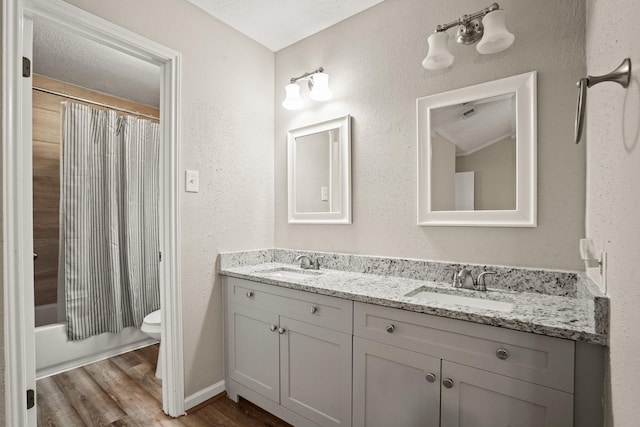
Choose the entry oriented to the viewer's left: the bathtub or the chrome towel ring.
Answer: the chrome towel ring

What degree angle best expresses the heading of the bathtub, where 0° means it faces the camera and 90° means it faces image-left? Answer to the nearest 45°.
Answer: approximately 315°

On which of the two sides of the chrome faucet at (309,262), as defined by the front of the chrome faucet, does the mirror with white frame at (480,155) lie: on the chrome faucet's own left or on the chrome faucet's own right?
on the chrome faucet's own left

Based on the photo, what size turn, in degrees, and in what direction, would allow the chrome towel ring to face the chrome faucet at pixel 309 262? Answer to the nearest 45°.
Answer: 0° — it already faces it

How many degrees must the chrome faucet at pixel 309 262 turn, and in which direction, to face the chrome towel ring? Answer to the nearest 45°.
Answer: approximately 90° to its left

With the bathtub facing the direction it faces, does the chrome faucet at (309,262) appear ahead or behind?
ahead

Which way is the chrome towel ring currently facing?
to the viewer's left

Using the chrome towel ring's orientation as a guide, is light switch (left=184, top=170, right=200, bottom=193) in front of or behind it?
in front

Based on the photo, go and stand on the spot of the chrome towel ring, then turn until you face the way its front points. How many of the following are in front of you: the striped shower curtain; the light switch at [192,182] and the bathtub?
3

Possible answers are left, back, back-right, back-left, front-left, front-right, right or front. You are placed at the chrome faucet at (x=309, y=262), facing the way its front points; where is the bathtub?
front-right

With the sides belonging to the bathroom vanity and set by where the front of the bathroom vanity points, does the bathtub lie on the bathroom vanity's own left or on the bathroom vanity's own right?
on the bathroom vanity's own right

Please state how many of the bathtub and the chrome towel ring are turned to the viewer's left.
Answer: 1
